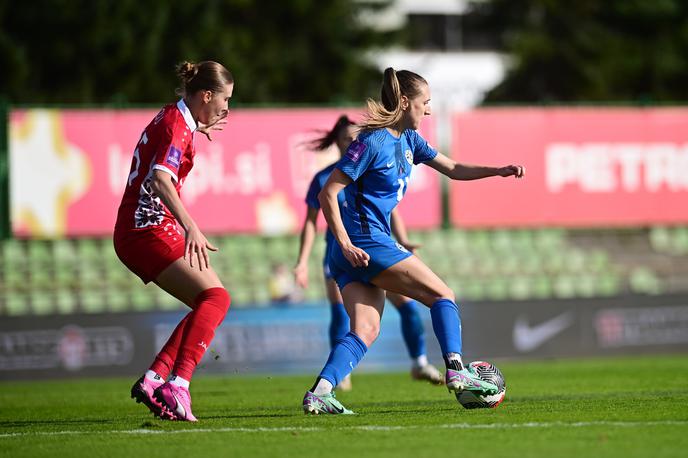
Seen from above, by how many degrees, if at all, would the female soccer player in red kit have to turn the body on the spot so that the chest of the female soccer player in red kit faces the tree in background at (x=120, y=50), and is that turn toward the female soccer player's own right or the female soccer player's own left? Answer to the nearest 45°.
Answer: approximately 90° to the female soccer player's own left

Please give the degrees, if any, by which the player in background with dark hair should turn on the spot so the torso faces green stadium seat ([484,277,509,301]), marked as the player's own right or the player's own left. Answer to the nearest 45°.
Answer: approximately 135° to the player's own left

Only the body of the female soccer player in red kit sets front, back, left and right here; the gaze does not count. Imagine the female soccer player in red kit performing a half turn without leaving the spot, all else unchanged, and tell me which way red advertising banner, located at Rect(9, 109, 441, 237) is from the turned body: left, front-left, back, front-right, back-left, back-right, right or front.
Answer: right

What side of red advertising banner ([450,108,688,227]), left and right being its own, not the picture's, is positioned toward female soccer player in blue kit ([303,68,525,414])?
front

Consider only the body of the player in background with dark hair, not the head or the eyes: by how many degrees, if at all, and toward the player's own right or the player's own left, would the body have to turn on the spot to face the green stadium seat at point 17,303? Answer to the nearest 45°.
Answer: approximately 180°

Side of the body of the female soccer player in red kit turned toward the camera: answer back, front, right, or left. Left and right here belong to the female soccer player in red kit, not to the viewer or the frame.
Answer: right

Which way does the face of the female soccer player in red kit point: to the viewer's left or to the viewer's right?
to the viewer's right

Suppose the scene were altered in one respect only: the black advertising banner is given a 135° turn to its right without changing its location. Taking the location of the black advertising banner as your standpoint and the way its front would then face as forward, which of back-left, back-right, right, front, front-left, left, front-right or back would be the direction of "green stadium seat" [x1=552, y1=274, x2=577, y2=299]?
right

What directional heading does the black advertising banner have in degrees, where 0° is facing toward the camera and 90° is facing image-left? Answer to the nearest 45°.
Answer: approximately 0°

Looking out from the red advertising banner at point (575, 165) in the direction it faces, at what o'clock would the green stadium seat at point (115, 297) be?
The green stadium seat is roughly at 2 o'clock from the red advertising banner.

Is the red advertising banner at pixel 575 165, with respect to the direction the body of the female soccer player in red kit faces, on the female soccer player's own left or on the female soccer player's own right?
on the female soccer player's own left

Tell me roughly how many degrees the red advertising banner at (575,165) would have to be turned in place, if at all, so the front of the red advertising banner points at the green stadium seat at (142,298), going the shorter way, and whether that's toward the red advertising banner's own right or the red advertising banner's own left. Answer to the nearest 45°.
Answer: approximately 45° to the red advertising banner's own right

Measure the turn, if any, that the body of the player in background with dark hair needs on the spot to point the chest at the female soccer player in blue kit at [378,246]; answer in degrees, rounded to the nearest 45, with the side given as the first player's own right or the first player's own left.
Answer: approximately 45° to the first player's own right

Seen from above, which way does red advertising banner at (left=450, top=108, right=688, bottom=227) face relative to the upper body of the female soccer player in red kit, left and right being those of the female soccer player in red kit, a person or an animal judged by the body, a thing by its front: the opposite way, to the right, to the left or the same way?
to the right

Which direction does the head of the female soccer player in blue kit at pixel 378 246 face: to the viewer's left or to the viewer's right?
to the viewer's right

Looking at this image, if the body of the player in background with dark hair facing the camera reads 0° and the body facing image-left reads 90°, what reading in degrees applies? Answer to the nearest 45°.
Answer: approximately 315°

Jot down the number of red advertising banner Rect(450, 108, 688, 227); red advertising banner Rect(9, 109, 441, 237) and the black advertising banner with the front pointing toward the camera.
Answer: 3
